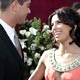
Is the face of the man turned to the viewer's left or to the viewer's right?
to the viewer's right

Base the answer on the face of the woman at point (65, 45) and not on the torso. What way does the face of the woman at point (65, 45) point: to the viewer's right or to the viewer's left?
to the viewer's left

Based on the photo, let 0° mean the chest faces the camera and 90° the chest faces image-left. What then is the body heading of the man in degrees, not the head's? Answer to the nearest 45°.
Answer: approximately 270°
